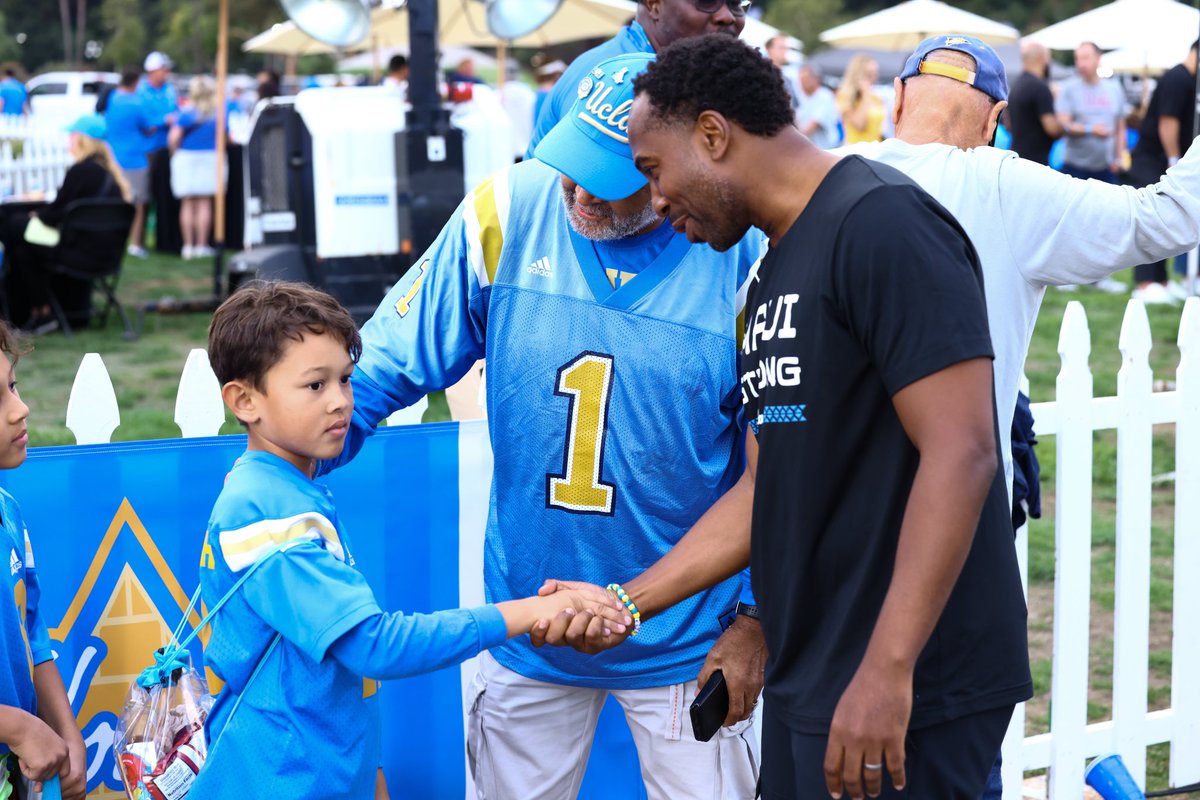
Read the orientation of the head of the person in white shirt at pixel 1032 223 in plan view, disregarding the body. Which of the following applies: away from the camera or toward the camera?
away from the camera

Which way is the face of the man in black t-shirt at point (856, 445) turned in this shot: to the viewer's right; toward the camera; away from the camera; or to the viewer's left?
to the viewer's left

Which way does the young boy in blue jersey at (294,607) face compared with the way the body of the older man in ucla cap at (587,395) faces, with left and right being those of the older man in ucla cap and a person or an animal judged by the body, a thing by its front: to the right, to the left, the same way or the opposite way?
to the left

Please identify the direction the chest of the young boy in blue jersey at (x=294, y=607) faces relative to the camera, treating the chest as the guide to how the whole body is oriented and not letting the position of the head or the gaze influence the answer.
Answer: to the viewer's right

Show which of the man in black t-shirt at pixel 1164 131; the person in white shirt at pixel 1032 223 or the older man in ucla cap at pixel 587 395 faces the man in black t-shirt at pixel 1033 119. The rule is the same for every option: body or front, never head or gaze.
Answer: the person in white shirt

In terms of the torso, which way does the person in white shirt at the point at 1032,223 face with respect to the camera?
away from the camera

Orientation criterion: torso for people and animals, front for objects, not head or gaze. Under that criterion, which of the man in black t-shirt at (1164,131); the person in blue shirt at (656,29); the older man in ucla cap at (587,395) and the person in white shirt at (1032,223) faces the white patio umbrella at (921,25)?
the person in white shirt

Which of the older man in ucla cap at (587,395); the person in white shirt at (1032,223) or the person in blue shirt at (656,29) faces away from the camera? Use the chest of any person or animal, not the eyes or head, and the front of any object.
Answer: the person in white shirt

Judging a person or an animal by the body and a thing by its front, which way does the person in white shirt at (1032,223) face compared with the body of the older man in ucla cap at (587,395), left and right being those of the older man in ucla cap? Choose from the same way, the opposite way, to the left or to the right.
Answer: the opposite way

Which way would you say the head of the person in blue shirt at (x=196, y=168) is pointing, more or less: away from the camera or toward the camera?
away from the camera

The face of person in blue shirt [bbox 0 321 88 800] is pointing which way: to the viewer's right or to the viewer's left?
to the viewer's right

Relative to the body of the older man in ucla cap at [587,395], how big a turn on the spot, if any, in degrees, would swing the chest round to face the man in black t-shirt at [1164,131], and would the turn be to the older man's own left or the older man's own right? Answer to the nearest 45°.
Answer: approximately 135° to the older man's own left

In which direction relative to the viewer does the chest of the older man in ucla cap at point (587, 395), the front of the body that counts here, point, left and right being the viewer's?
facing the viewer
